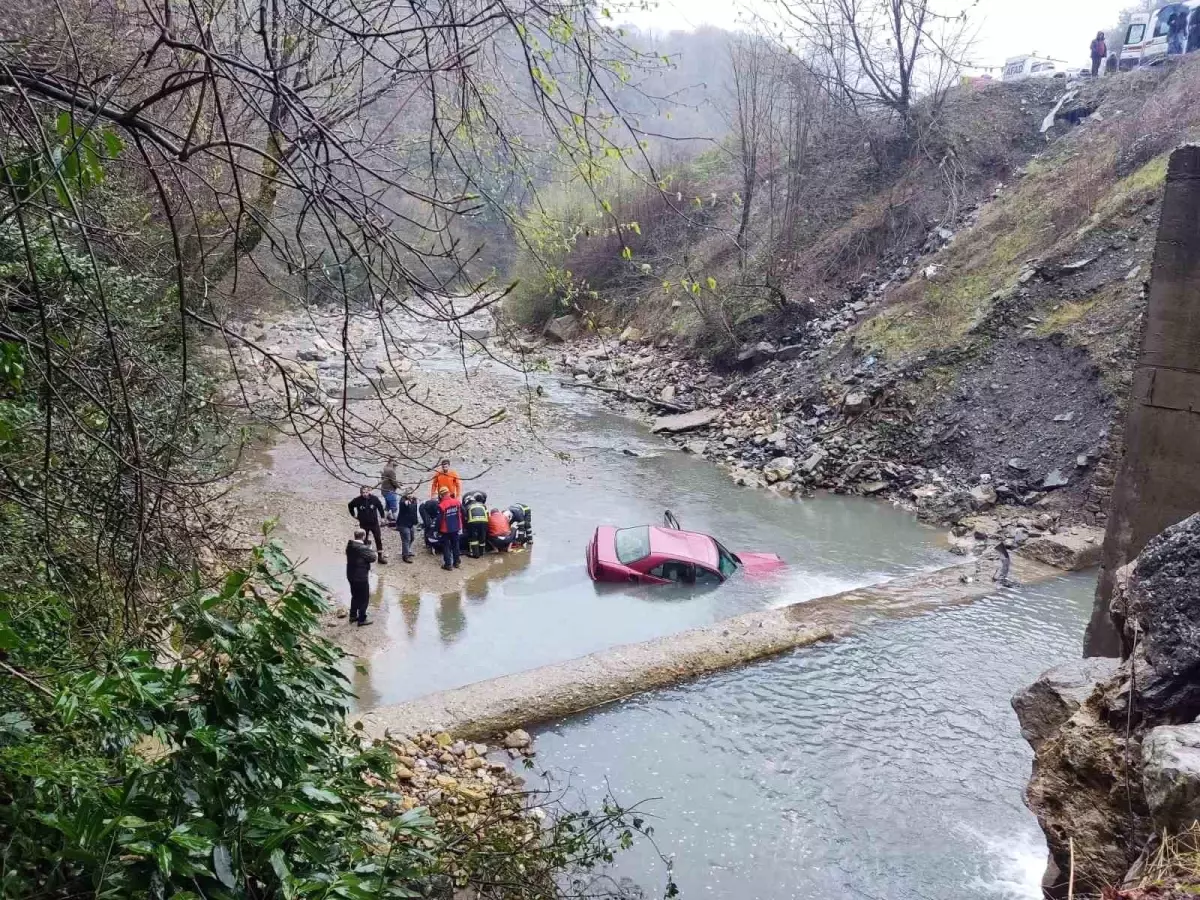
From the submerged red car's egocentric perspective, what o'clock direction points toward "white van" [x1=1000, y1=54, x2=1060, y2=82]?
The white van is roughly at 10 o'clock from the submerged red car.

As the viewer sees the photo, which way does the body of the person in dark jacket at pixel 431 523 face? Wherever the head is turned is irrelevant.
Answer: to the viewer's right

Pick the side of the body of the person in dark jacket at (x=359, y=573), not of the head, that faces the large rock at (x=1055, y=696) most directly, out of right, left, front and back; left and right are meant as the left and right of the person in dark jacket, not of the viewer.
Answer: right

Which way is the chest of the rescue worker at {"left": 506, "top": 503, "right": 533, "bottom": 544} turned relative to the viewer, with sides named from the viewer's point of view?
facing to the left of the viewer

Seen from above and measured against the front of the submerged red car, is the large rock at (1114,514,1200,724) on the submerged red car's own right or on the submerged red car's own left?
on the submerged red car's own right

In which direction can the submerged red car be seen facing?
to the viewer's right

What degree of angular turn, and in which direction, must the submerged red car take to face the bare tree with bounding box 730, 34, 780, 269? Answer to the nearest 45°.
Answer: approximately 90° to its left

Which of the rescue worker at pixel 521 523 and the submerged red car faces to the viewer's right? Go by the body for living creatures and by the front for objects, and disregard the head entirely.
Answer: the submerged red car
